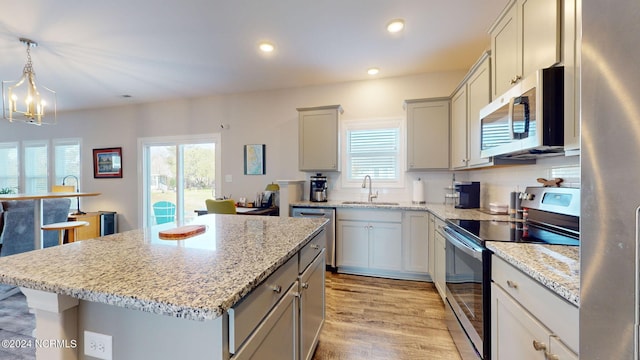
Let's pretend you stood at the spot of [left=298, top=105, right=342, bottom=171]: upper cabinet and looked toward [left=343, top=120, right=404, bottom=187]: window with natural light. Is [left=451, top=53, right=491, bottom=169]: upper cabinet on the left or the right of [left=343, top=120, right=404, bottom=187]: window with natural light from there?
right

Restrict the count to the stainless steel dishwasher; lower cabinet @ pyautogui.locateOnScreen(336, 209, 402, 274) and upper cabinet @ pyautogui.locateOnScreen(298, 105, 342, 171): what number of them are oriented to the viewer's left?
0

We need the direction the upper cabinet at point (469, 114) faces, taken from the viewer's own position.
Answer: facing to the left of the viewer

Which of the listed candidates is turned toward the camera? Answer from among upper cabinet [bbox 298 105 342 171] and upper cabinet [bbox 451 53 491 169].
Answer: upper cabinet [bbox 298 105 342 171]

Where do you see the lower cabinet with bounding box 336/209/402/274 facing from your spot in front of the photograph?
facing the viewer

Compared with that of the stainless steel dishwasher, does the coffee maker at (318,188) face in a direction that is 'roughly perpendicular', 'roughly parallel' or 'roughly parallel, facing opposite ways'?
roughly parallel

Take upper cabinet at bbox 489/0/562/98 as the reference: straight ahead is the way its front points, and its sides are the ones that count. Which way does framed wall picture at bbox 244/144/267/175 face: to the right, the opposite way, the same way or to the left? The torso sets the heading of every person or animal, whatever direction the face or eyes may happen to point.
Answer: to the left

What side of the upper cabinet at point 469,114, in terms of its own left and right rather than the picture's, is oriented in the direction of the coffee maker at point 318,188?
front

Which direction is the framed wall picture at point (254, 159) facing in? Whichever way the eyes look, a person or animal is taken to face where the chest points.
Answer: toward the camera

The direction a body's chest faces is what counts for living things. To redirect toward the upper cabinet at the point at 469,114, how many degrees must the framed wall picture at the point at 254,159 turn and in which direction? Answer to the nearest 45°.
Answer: approximately 45° to its left

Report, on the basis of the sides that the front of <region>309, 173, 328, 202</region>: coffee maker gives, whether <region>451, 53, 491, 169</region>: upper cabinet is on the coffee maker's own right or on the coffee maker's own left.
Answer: on the coffee maker's own left

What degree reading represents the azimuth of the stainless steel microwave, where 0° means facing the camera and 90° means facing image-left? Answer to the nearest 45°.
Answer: approximately 45°

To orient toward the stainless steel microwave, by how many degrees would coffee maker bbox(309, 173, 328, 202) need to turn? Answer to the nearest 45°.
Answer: approximately 45° to its left

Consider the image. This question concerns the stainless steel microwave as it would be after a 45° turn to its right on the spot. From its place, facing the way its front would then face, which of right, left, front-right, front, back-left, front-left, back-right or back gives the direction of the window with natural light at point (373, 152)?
front-right

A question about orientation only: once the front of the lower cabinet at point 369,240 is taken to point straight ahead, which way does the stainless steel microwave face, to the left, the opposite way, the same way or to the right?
to the right

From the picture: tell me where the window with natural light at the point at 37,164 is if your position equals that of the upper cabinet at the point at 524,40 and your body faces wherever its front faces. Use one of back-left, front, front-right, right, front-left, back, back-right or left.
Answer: front-right
